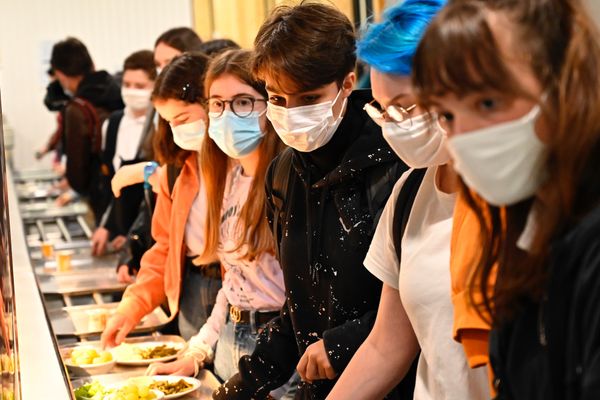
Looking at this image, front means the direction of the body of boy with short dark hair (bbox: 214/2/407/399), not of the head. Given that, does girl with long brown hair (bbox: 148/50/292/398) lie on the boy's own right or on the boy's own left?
on the boy's own right

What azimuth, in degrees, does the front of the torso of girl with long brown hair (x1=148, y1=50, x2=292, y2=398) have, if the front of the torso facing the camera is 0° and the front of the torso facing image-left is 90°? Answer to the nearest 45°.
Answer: approximately 45°

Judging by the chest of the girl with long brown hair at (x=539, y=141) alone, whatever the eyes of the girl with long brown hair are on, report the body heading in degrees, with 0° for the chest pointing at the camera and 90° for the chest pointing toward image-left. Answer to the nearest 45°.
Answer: approximately 45°

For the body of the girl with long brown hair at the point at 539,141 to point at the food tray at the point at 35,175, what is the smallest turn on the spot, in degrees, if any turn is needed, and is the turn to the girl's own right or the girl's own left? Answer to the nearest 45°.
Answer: approximately 90° to the girl's own right
